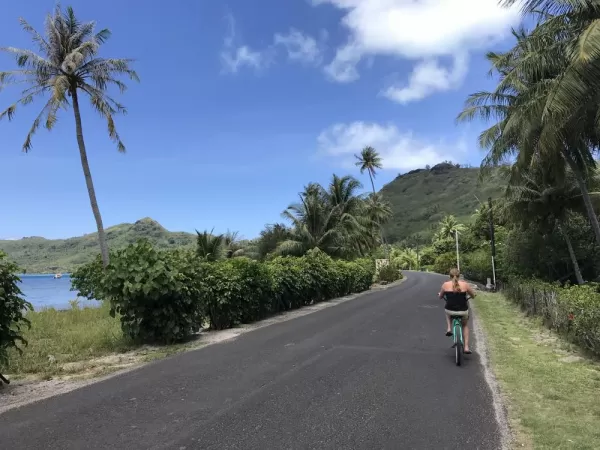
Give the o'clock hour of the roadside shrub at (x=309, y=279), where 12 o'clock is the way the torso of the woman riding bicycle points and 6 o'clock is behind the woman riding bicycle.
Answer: The roadside shrub is roughly at 11 o'clock from the woman riding bicycle.

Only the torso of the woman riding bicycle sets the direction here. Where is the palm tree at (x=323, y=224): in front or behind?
in front

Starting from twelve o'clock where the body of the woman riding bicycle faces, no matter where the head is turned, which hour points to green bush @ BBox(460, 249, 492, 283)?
The green bush is roughly at 12 o'clock from the woman riding bicycle.

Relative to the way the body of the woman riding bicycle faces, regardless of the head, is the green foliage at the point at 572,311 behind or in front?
in front

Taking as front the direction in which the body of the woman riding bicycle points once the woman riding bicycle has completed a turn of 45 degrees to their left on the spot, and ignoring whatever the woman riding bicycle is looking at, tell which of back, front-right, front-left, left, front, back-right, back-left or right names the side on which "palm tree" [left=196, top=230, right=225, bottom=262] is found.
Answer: front

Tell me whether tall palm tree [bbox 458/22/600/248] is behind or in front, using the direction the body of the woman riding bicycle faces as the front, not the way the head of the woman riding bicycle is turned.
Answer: in front

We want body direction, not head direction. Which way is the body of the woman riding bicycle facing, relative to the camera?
away from the camera
